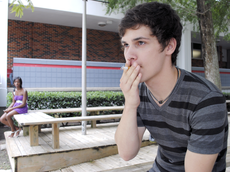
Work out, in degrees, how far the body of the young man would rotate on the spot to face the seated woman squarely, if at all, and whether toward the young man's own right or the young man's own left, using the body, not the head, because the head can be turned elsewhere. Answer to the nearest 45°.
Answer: approximately 90° to the young man's own right

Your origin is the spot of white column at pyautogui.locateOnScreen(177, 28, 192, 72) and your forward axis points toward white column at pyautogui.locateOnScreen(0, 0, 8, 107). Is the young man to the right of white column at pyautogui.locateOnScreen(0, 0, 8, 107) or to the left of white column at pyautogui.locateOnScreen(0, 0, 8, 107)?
left

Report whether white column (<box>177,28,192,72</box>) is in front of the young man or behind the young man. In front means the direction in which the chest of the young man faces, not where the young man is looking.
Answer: behind

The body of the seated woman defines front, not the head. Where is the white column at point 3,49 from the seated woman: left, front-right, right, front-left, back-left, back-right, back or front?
back-right

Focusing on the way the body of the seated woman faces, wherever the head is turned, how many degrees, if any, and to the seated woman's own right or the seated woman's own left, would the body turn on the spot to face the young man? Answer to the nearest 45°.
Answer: approximately 45° to the seated woman's own left

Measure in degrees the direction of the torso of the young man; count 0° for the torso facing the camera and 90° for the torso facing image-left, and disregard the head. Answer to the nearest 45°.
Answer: approximately 45°

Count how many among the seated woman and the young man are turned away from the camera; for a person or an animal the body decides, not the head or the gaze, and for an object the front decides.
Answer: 0

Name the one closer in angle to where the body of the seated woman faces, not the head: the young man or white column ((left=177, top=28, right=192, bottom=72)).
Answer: the young man

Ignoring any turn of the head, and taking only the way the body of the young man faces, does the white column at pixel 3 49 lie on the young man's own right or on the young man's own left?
on the young man's own right
